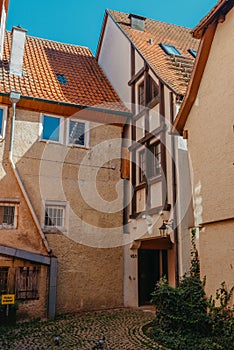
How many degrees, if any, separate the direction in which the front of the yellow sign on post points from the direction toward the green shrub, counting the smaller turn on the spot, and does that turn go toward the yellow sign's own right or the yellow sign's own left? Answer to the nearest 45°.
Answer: approximately 45° to the yellow sign's own left

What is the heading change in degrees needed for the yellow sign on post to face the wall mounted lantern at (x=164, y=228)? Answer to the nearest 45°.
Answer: approximately 90° to its left

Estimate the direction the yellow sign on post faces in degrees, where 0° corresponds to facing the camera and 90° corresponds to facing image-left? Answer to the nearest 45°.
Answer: approximately 0°
